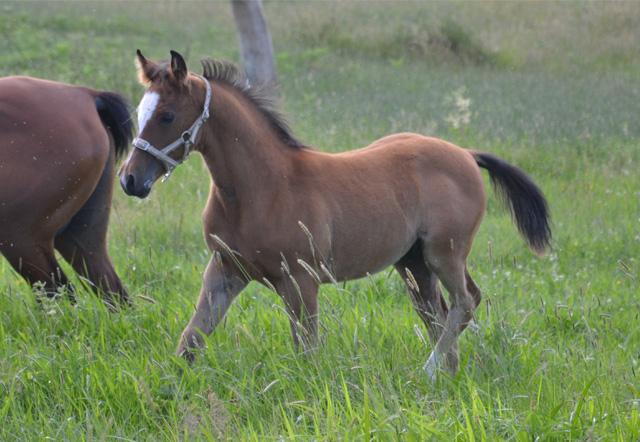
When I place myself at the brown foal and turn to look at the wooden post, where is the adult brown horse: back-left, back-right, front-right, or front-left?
front-left

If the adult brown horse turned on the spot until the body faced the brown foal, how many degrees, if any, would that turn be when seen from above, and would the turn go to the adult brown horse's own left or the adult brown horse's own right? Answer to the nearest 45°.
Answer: approximately 135° to the adult brown horse's own left

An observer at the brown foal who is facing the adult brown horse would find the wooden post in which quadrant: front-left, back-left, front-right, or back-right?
front-right

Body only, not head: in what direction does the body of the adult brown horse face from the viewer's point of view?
to the viewer's left

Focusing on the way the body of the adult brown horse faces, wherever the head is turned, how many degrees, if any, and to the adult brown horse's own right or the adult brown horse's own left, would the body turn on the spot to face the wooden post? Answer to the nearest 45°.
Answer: approximately 90° to the adult brown horse's own right
